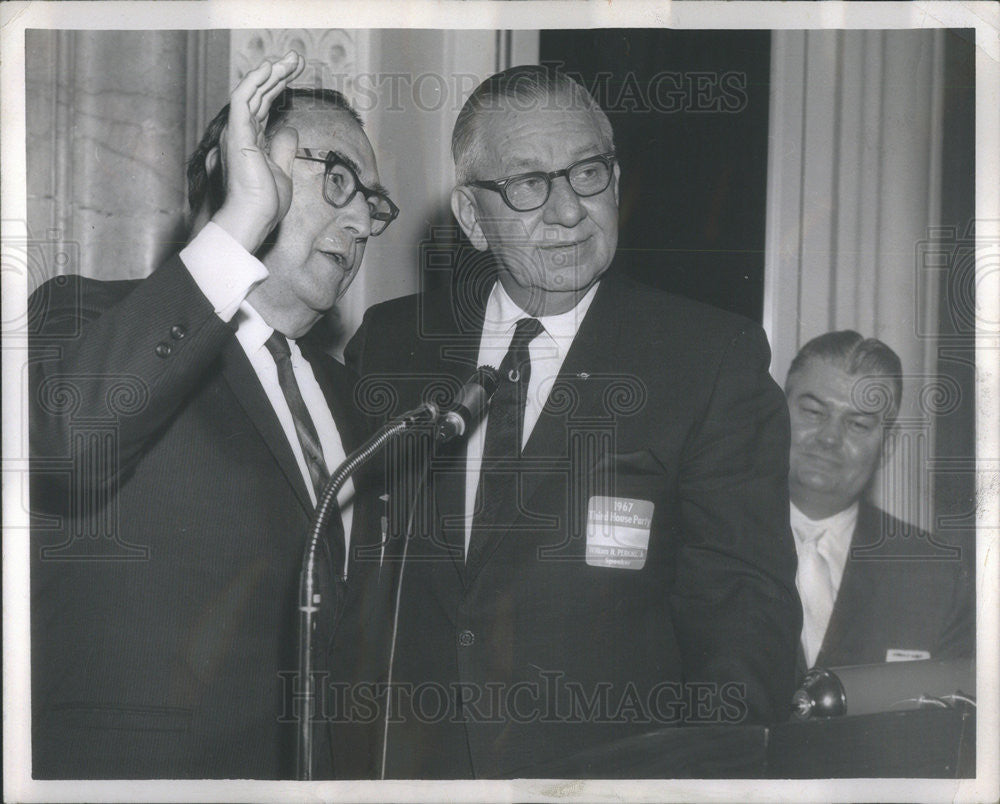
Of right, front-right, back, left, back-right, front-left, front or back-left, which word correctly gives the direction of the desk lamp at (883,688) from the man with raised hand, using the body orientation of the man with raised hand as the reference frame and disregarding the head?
front-left

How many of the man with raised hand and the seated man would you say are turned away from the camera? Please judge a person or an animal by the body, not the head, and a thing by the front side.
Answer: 0

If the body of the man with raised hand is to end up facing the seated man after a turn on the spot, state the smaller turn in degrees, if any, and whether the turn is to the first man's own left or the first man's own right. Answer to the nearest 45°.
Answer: approximately 45° to the first man's own left

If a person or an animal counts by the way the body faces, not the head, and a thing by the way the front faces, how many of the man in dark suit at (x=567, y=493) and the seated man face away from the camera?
0

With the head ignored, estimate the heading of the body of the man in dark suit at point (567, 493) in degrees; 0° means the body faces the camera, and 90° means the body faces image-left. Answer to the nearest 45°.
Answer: approximately 45°
